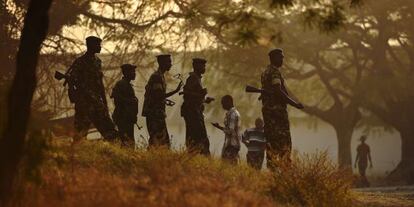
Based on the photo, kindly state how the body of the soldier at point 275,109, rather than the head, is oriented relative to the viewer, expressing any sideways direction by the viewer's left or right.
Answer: facing to the right of the viewer

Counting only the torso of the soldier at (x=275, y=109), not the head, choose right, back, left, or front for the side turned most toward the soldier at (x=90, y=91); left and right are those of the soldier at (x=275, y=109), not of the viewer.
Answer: back

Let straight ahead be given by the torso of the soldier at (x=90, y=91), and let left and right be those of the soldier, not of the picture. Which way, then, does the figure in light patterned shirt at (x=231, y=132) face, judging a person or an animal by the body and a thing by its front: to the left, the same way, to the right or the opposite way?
the opposite way

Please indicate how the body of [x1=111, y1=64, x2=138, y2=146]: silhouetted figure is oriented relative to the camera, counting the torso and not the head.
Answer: to the viewer's right

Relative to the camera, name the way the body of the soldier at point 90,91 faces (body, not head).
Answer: to the viewer's right

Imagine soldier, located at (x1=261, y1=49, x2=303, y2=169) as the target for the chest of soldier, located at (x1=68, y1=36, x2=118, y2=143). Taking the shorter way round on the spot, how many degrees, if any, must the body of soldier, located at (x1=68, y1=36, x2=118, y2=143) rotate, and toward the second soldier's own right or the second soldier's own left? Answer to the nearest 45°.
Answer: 0° — they already face them

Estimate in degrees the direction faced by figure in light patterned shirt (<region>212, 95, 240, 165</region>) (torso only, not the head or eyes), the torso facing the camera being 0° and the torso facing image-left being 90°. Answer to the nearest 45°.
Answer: approximately 90°

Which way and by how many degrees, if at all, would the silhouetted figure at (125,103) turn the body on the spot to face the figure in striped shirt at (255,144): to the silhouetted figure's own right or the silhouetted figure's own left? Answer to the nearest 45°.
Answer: approximately 45° to the silhouetted figure's own left

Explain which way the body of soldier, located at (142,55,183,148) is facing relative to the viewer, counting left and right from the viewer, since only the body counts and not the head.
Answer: facing to the right of the viewer

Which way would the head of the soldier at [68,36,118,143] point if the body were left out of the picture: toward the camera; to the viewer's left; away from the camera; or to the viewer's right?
to the viewer's right
